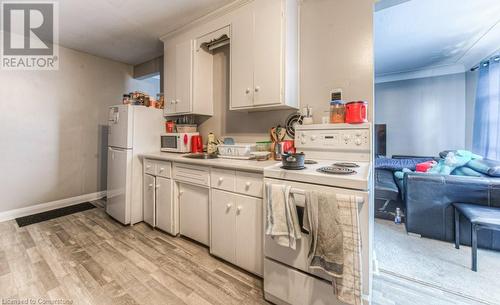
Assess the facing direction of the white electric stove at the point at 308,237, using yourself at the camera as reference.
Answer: facing the viewer and to the left of the viewer

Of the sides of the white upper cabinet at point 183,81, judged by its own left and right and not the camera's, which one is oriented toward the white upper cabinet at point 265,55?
left

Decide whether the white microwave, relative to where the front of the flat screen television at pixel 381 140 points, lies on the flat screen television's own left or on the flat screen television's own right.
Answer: on the flat screen television's own right

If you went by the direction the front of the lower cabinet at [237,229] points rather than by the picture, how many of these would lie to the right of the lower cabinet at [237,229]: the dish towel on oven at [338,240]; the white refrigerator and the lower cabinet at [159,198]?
2

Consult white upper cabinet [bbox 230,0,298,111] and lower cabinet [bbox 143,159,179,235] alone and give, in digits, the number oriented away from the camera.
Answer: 0

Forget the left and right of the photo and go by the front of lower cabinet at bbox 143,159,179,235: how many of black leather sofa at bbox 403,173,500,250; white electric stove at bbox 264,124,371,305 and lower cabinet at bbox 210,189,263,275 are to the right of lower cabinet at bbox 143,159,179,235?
0

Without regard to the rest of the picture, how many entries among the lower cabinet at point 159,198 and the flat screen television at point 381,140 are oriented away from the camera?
0

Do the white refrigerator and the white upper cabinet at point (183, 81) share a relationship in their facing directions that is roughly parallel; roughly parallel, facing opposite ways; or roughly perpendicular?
roughly parallel

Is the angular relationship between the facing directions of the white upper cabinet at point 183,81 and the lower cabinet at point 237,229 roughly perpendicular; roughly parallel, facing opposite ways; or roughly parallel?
roughly parallel

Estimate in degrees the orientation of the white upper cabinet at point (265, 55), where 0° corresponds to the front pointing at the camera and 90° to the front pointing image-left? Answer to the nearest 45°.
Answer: approximately 45°

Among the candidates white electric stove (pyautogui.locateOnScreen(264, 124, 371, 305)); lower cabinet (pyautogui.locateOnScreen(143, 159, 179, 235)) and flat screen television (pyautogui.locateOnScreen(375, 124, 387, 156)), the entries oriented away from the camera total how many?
0

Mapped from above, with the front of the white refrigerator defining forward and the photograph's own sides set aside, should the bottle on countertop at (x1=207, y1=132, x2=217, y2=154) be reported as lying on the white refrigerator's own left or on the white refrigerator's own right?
on the white refrigerator's own left

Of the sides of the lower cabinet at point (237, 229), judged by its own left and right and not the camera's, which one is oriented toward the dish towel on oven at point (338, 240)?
left
